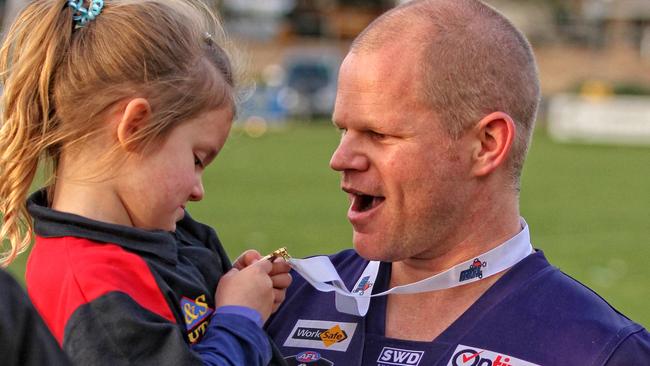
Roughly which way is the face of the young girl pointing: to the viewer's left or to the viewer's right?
to the viewer's right

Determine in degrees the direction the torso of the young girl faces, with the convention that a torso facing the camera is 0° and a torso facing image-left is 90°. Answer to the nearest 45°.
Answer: approximately 270°

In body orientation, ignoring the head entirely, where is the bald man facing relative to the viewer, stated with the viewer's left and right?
facing the viewer and to the left of the viewer

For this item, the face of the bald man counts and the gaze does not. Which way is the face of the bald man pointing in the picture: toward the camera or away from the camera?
toward the camera
